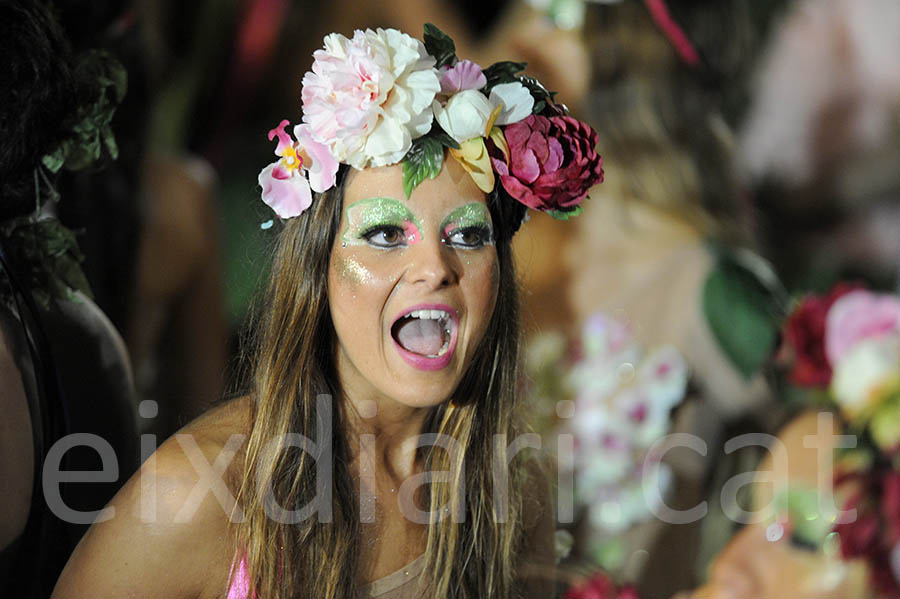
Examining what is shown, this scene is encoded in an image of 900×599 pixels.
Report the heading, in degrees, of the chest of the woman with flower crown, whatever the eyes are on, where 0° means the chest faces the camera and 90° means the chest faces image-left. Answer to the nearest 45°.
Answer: approximately 315°

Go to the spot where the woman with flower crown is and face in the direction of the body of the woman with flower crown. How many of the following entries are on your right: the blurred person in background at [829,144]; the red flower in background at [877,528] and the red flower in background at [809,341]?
0

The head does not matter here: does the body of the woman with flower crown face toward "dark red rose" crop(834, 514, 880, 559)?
no

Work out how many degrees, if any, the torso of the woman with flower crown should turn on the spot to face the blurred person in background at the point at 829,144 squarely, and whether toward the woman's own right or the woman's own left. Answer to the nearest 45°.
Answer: approximately 90° to the woman's own left

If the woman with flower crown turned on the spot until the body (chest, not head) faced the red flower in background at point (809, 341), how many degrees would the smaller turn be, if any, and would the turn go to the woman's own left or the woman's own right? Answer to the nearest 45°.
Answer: approximately 90° to the woman's own left
